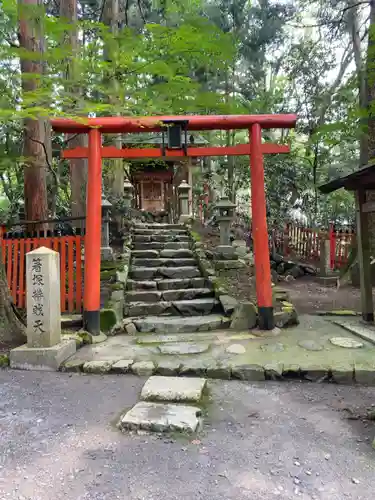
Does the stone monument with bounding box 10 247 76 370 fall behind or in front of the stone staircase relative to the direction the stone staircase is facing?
in front

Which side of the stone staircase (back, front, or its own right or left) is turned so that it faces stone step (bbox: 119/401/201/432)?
front

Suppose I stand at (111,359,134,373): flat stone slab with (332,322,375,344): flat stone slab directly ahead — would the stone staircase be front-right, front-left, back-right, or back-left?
front-left

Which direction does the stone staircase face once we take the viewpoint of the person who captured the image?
facing the viewer

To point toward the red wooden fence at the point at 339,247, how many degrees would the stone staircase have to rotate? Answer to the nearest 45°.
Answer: approximately 135° to its left

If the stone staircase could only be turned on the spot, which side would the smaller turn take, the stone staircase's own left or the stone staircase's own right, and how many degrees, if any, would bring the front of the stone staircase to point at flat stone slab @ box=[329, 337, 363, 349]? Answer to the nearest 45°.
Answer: approximately 45° to the stone staircase's own left

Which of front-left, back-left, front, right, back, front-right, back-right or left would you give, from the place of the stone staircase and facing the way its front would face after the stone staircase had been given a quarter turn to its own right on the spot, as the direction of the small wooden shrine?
right

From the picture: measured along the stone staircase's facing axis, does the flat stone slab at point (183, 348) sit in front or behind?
in front

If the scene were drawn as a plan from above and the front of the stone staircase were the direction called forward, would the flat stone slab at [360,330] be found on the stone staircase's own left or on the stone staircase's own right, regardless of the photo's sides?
on the stone staircase's own left

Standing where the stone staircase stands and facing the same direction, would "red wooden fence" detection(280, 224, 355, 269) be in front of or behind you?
behind

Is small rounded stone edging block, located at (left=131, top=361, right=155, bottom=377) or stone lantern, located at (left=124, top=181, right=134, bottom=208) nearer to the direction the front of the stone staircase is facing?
the small rounded stone edging block

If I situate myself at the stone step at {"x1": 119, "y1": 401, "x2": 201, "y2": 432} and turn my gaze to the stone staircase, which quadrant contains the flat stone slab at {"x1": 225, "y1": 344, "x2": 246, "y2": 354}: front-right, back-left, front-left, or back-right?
front-right

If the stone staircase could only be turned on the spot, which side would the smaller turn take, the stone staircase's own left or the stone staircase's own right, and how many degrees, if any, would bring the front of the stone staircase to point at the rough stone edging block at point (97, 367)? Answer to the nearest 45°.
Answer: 0° — it already faces it

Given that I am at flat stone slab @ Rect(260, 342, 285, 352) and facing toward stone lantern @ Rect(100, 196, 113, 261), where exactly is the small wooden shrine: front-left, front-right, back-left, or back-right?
front-right

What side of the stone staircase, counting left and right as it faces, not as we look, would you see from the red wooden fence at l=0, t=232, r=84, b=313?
right

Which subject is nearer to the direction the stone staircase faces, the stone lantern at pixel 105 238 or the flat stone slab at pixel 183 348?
the flat stone slab

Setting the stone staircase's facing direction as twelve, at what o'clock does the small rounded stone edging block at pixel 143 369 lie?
The small rounded stone edging block is roughly at 12 o'clock from the stone staircase.

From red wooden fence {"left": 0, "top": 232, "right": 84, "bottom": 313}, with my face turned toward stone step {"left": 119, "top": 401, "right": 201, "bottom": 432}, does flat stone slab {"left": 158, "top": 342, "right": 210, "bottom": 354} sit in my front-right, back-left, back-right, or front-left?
front-left

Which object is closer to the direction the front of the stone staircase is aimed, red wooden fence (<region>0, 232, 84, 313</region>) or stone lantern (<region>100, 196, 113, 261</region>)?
the red wooden fence

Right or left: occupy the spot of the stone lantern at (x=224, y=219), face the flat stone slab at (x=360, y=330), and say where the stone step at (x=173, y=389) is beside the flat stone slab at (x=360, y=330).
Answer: right
